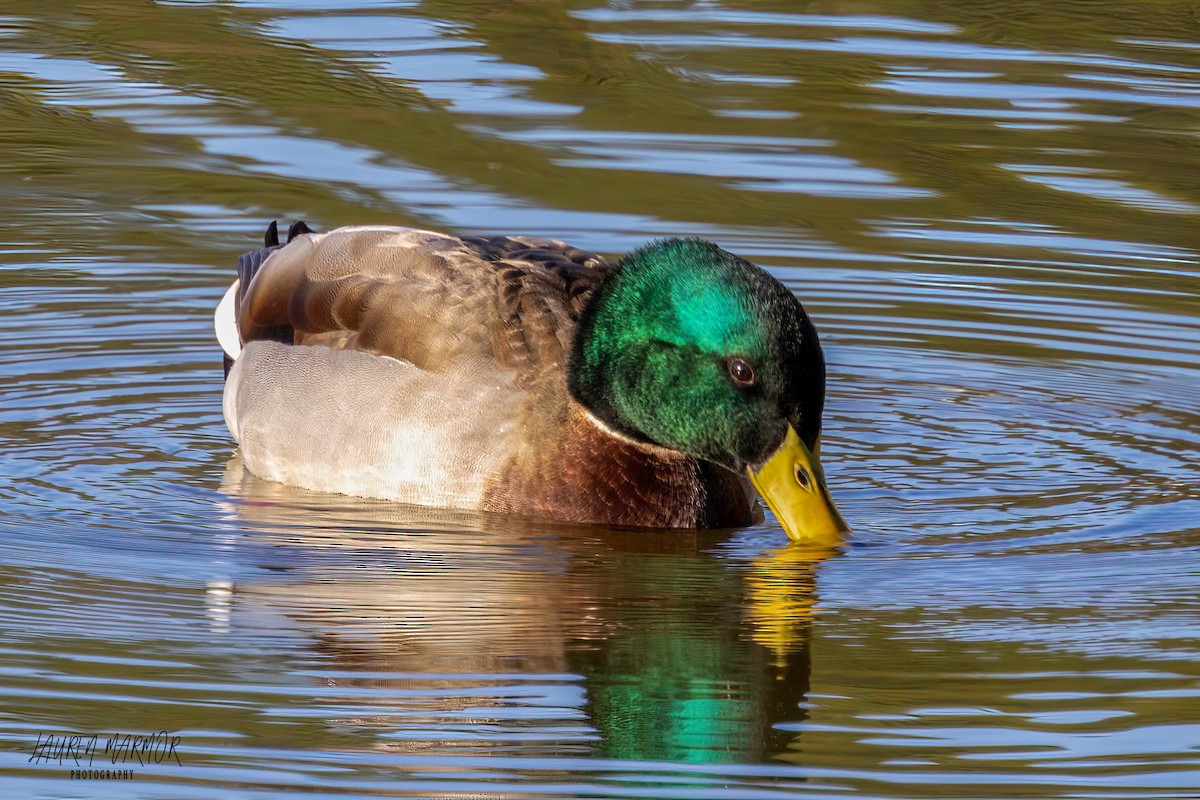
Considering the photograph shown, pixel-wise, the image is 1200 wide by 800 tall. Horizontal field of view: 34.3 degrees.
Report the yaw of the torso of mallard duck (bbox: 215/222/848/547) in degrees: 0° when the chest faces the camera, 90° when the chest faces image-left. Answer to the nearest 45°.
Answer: approximately 315°
